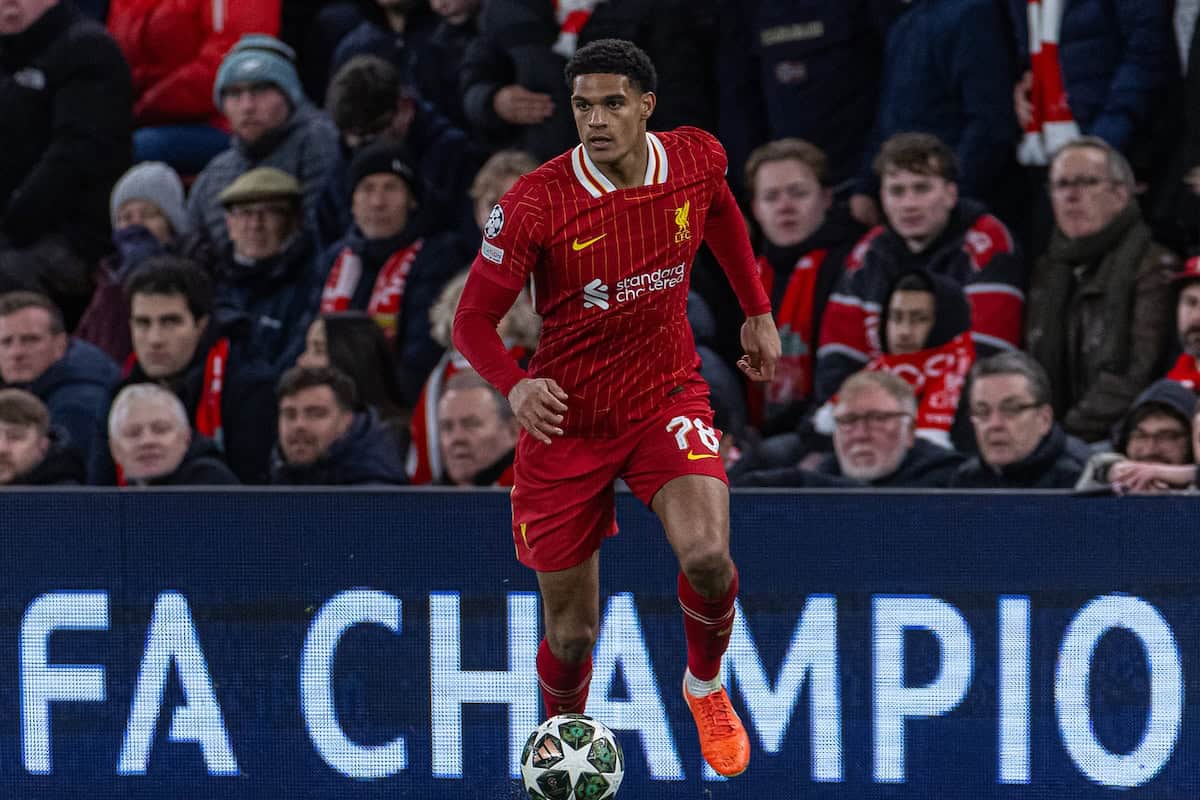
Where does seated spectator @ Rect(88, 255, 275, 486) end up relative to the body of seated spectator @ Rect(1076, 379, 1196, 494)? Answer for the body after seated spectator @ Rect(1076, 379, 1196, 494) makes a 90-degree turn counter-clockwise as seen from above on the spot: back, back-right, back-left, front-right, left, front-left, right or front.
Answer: back

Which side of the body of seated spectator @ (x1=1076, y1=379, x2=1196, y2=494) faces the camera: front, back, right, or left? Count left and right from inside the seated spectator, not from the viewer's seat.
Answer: front

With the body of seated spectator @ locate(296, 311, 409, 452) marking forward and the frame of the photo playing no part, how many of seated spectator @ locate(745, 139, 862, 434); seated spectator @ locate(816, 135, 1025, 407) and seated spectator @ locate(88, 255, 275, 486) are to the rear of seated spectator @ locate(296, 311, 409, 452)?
2

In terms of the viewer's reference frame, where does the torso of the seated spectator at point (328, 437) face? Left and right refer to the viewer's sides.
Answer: facing the viewer and to the left of the viewer

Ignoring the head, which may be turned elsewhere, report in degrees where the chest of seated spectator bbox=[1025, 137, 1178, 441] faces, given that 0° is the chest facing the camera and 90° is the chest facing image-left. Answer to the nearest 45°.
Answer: approximately 45°

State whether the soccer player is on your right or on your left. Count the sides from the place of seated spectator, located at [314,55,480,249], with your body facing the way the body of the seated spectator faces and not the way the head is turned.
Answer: on your left

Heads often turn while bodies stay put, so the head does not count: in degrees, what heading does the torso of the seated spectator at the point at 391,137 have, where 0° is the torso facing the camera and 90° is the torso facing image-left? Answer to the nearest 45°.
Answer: approximately 45°

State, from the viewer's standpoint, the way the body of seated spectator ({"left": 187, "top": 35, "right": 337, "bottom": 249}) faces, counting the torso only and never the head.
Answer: toward the camera

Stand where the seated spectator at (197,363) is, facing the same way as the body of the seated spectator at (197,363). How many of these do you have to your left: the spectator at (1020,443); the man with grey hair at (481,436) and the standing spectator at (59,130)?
2

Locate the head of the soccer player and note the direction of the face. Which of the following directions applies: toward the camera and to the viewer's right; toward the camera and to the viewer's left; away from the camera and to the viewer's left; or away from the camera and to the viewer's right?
toward the camera and to the viewer's left
